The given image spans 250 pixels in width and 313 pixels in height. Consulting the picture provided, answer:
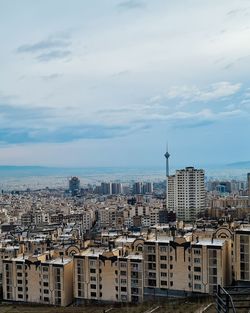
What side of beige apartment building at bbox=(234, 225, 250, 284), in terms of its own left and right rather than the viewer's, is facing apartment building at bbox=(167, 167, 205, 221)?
back

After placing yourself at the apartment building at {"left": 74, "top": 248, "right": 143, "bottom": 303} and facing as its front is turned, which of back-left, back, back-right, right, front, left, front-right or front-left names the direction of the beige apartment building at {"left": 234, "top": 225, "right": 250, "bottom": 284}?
left

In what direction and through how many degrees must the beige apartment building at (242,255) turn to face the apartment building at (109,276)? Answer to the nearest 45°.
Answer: approximately 90° to its right

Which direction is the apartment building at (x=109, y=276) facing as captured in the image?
toward the camera

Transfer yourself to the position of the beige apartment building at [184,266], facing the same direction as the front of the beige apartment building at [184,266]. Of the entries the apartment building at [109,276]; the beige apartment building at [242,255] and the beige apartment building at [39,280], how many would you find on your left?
1

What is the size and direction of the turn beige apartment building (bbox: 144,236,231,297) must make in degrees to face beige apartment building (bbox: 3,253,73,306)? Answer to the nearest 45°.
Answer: approximately 90° to its right

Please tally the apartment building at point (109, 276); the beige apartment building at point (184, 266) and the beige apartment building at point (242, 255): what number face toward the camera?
3

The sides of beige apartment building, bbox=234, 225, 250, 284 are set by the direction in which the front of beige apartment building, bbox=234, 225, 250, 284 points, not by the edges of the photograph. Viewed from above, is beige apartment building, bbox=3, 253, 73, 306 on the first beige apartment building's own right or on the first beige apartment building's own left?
on the first beige apartment building's own right

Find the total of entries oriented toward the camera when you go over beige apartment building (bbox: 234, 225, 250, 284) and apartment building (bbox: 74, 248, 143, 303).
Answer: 2

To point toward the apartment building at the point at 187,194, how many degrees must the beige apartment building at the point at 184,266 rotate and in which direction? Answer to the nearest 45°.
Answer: approximately 180°

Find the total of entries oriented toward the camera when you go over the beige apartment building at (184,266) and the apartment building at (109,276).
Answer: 2

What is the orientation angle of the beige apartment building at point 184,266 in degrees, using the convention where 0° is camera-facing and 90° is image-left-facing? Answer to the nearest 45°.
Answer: approximately 0°

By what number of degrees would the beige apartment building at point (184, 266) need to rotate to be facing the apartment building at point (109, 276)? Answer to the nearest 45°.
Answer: approximately 90° to its right

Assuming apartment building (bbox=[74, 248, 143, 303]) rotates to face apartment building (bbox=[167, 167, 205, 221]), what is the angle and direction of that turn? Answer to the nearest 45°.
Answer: approximately 180°
